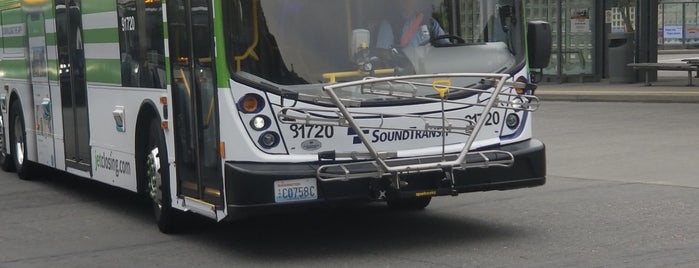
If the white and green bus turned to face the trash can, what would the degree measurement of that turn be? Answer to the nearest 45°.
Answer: approximately 90° to its left

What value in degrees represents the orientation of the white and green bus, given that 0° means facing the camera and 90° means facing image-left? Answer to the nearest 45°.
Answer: approximately 315°

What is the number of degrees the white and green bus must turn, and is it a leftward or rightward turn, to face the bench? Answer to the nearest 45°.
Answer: approximately 90° to its left
